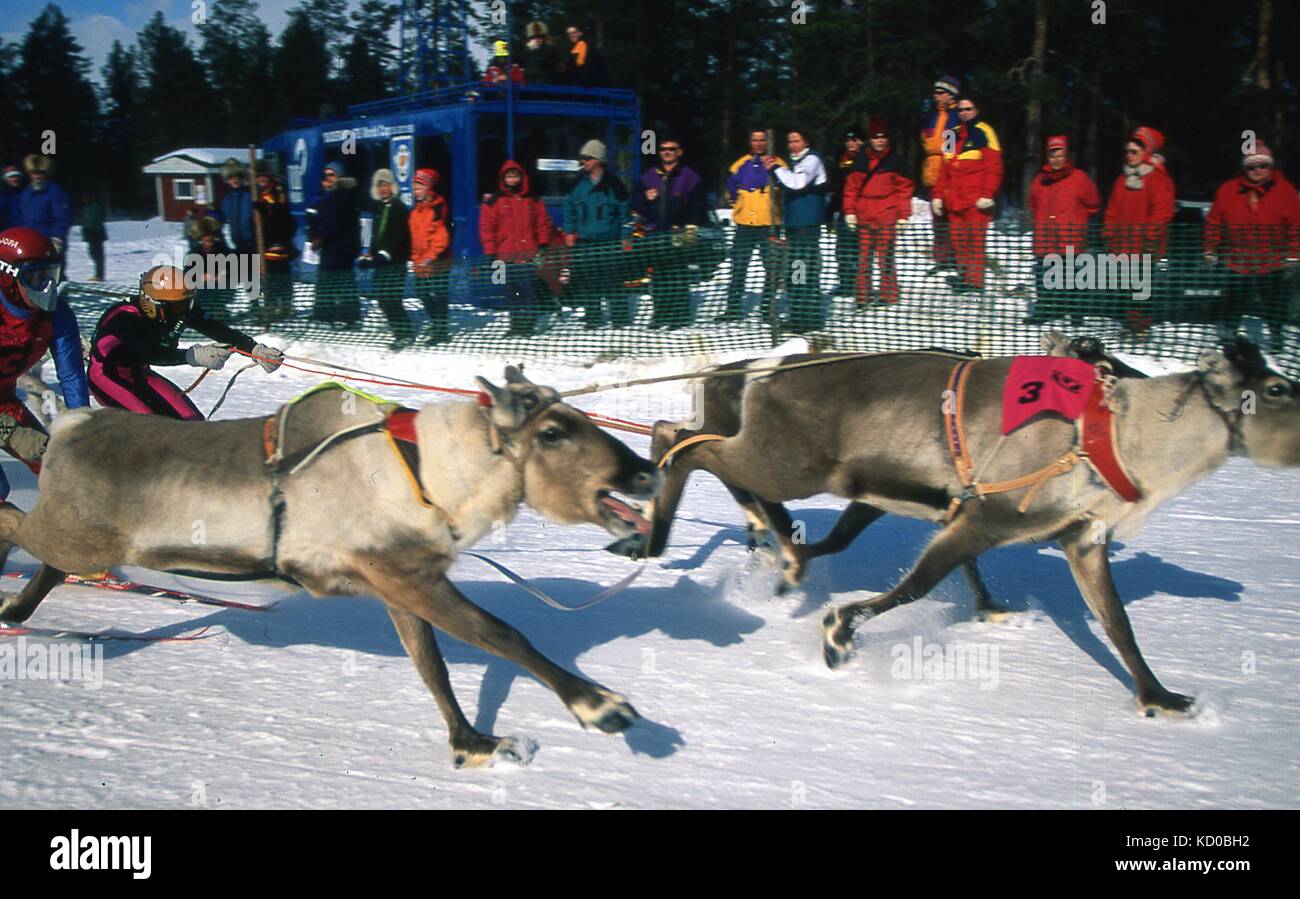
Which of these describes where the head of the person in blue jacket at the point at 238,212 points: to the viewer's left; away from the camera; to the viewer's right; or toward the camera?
toward the camera

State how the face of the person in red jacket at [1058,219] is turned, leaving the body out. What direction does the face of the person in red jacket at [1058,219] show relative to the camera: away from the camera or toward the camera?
toward the camera

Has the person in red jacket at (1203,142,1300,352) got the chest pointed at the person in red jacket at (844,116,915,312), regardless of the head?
no

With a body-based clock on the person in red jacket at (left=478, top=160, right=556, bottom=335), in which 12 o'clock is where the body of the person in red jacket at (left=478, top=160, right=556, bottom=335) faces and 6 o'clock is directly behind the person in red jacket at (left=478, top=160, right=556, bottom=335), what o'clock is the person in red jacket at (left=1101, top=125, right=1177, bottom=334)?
the person in red jacket at (left=1101, top=125, right=1177, bottom=334) is roughly at 10 o'clock from the person in red jacket at (left=478, top=160, right=556, bottom=335).

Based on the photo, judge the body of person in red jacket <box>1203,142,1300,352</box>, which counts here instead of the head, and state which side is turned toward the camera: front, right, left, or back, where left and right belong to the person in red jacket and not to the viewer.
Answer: front

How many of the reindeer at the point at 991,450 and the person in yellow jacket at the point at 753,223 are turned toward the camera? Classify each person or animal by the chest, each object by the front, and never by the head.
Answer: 1

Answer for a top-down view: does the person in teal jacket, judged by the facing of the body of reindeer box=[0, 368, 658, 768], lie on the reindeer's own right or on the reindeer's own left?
on the reindeer's own left

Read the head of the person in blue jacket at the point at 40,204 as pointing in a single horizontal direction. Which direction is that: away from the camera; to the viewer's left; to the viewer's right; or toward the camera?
toward the camera

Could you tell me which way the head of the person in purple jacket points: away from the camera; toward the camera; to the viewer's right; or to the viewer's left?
toward the camera

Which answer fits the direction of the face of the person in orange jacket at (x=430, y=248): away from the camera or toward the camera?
toward the camera

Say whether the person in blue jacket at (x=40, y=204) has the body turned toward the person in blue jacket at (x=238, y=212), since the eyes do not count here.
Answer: no

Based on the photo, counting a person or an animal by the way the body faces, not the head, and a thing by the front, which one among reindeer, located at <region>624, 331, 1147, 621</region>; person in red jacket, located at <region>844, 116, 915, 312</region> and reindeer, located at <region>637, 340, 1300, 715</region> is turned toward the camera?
the person in red jacket

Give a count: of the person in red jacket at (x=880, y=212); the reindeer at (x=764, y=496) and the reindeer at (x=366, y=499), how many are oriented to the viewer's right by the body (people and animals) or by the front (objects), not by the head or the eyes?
2

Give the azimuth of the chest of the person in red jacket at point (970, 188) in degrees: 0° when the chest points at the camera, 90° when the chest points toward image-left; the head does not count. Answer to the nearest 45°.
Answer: approximately 45°

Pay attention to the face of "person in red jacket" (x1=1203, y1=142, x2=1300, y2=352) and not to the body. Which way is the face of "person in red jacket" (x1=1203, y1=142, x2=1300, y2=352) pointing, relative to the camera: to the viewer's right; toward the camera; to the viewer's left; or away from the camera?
toward the camera

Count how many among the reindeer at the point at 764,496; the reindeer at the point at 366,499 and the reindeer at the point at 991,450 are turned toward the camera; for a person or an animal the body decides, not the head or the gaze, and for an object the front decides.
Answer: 0

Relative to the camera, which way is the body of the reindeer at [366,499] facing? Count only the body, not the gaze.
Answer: to the viewer's right

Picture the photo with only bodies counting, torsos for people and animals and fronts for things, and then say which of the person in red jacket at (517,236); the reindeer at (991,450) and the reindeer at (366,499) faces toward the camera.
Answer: the person in red jacket

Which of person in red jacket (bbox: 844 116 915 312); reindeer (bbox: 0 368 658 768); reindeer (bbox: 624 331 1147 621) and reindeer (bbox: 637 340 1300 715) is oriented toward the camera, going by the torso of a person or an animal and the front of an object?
the person in red jacket

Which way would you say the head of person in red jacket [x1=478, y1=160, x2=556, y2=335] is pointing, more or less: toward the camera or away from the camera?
toward the camera

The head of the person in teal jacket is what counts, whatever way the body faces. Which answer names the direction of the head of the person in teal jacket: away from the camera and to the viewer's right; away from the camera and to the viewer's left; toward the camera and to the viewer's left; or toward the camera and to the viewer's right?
toward the camera and to the viewer's left
